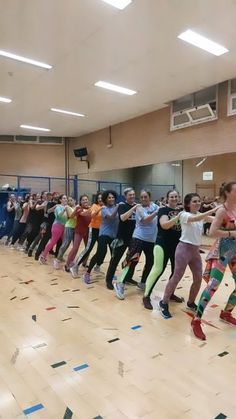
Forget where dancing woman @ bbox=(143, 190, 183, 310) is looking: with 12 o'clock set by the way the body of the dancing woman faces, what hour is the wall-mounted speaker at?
The wall-mounted speaker is roughly at 7 o'clock from the dancing woman.

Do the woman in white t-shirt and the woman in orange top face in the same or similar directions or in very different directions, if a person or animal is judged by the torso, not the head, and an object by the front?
same or similar directions

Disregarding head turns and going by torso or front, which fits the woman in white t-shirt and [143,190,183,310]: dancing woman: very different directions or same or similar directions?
same or similar directions

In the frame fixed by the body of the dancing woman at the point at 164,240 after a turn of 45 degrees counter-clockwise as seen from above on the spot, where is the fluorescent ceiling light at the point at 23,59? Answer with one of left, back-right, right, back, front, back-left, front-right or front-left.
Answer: back-left

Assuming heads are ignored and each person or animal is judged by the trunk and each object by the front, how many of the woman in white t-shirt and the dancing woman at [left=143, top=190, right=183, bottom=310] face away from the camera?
0

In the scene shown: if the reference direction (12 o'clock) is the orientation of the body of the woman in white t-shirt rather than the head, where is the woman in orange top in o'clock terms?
The woman in orange top is roughly at 6 o'clock from the woman in white t-shirt.

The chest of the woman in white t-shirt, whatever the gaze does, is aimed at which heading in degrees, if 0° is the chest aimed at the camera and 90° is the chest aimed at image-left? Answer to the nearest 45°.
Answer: approximately 315°

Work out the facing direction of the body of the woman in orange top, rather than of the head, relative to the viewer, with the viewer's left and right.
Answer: facing the viewer and to the right of the viewer

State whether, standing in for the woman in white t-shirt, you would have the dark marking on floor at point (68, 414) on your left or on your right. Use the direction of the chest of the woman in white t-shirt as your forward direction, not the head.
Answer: on your right
